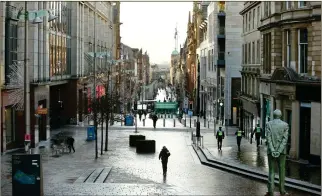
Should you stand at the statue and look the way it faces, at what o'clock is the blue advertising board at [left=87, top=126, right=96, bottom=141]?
The blue advertising board is roughly at 11 o'clock from the statue.

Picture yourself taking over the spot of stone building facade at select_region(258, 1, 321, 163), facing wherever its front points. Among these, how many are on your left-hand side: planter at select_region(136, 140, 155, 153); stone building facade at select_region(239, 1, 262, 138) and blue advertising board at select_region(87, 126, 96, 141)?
0

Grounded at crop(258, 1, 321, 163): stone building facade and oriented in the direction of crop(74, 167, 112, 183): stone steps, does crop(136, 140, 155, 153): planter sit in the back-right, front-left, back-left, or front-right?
front-right

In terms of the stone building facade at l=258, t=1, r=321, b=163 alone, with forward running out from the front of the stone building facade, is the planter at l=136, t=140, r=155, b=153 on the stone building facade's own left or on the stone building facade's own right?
on the stone building facade's own right

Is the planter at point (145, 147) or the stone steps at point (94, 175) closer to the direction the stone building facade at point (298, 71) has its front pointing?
the stone steps

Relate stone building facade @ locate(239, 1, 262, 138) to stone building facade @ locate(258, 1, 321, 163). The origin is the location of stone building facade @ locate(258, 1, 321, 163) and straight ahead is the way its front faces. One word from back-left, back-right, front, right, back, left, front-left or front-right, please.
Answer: back-right

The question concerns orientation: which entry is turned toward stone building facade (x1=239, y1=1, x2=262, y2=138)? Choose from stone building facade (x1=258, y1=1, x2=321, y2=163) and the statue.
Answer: the statue

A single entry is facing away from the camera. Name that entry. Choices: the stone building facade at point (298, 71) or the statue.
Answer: the statue

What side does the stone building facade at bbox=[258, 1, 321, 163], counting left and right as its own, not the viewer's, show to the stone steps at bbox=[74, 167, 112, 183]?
front

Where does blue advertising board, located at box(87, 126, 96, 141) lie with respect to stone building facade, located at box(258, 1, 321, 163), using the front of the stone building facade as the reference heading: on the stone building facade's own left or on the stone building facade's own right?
on the stone building facade's own right

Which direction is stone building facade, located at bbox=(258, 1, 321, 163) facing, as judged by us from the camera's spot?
facing the viewer and to the left of the viewer

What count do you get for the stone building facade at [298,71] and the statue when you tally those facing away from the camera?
1

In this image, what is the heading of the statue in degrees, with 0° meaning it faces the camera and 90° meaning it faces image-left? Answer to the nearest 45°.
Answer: approximately 180°

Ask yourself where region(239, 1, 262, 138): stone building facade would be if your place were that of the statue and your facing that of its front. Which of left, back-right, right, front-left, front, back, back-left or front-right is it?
front

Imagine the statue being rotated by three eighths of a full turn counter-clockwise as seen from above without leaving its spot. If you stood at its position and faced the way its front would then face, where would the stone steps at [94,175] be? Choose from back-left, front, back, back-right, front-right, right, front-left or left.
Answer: right

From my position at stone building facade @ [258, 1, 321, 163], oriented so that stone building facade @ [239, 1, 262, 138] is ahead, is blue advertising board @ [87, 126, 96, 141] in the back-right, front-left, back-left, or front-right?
front-left

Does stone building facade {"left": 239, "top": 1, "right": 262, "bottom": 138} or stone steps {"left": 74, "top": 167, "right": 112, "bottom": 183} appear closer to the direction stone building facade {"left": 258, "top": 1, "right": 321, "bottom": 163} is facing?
the stone steps
